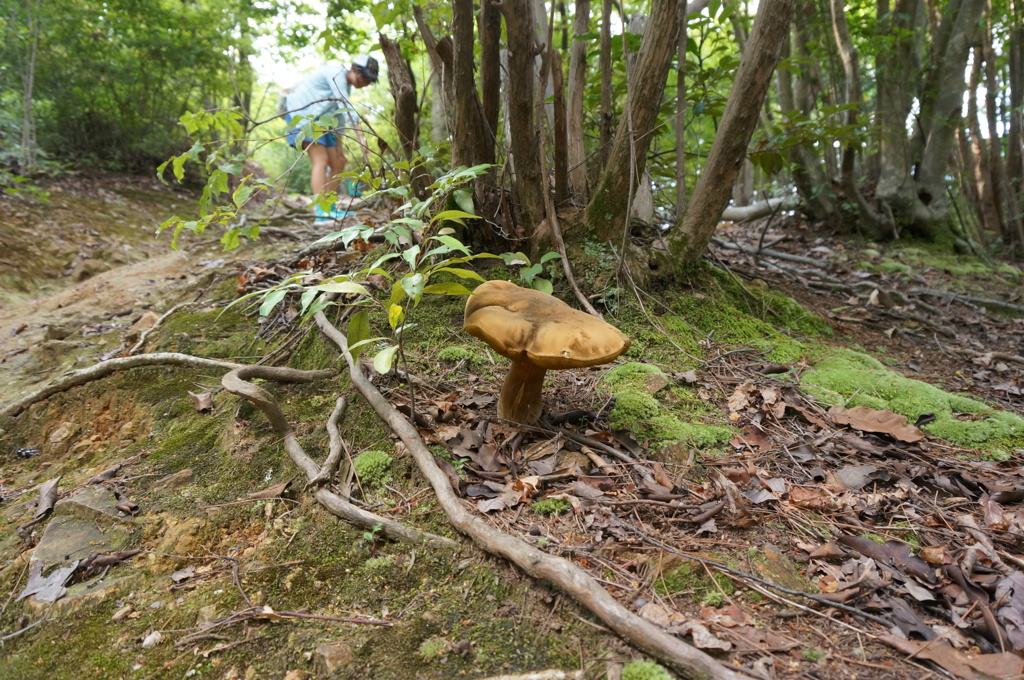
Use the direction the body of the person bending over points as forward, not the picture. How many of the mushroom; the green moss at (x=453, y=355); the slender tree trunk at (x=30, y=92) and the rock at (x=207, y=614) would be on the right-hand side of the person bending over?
3

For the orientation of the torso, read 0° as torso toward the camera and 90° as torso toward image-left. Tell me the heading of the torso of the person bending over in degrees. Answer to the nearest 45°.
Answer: approximately 270°

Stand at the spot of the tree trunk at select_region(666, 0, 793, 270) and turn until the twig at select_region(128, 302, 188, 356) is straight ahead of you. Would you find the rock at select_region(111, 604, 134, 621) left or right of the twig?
left

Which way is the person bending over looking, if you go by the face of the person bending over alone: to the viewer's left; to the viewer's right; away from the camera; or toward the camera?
to the viewer's right

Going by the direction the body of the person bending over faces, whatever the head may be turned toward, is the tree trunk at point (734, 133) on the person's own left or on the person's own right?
on the person's own right

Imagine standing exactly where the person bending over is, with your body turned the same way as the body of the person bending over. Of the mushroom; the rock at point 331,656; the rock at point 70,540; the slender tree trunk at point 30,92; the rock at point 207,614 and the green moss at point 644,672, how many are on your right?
5

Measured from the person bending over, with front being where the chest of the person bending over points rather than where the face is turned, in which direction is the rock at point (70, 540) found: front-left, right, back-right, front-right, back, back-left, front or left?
right

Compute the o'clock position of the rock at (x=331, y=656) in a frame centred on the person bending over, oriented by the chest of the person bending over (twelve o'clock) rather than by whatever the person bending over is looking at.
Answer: The rock is roughly at 3 o'clock from the person bending over.

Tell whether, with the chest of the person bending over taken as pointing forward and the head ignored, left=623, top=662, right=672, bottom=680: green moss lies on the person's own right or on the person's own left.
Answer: on the person's own right

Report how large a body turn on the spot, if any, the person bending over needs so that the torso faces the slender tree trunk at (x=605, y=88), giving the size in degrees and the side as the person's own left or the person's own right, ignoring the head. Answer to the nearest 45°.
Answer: approximately 45° to the person's own right

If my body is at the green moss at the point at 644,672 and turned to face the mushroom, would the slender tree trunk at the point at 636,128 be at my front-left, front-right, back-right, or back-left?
front-right

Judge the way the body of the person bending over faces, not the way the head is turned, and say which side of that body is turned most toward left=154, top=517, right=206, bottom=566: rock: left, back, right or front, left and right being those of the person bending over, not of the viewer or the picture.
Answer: right

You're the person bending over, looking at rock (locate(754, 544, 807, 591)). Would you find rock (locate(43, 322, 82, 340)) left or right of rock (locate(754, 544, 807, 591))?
right

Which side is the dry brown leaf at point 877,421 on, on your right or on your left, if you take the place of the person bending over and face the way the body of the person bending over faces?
on your right

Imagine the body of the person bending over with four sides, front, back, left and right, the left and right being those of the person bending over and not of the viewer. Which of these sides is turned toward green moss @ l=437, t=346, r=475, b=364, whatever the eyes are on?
right
